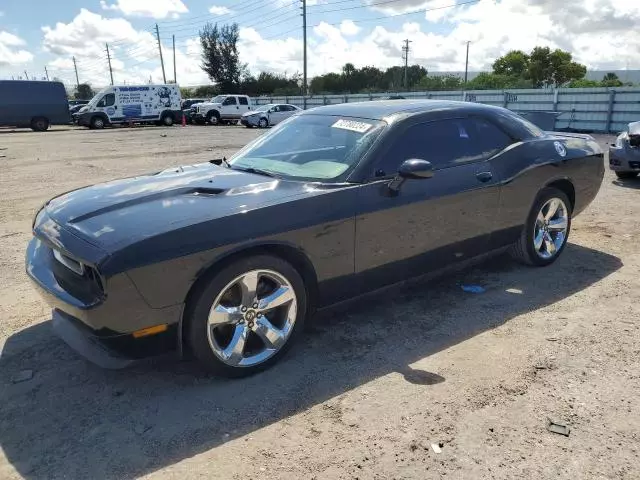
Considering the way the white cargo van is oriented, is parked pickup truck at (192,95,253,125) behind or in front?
behind

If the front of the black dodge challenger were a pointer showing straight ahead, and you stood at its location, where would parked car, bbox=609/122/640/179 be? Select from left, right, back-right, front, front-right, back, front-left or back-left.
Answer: back

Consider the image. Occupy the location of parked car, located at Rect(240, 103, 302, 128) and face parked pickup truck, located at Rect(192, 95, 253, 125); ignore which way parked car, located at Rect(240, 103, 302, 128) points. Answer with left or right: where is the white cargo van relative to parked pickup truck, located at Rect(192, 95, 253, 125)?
left

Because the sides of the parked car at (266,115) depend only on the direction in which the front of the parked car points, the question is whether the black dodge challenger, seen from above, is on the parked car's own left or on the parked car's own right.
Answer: on the parked car's own left

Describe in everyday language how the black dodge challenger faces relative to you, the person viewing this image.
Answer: facing the viewer and to the left of the viewer

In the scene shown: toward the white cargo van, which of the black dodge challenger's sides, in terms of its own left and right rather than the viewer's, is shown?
right

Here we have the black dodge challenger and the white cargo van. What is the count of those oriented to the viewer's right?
0

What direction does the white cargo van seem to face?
to the viewer's left

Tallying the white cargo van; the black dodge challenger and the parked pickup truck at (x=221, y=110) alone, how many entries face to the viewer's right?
0

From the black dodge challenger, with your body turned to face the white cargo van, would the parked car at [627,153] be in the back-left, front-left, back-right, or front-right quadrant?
front-right

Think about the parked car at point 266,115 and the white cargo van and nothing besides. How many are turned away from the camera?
0

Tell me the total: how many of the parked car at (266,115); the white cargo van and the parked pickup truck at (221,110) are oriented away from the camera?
0
